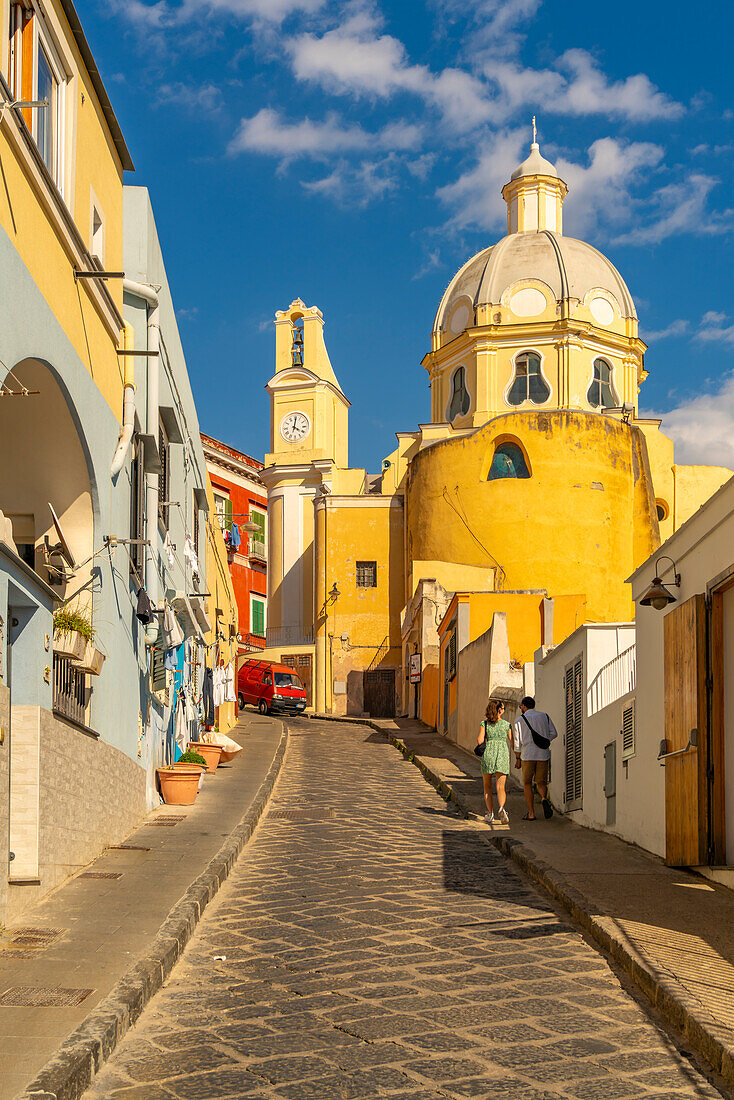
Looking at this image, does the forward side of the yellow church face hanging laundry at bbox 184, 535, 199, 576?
no

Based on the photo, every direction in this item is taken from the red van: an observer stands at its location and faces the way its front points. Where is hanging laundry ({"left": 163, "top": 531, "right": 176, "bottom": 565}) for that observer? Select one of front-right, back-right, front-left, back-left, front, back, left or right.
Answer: front-right

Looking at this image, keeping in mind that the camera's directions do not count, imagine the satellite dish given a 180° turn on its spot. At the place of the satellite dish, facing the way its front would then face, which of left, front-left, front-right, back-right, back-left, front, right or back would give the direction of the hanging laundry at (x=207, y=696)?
right

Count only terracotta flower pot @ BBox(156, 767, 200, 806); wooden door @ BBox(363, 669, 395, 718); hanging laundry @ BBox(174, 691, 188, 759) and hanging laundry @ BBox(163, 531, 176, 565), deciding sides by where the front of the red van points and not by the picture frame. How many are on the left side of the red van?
1

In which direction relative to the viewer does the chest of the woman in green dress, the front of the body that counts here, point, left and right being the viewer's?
facing away from the viewer

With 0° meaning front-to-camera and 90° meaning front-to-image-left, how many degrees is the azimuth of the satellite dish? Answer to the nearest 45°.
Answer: approximately 270°

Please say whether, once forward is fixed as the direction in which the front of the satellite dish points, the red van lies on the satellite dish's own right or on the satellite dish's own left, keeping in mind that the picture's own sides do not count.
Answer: on the satellite dish's own left

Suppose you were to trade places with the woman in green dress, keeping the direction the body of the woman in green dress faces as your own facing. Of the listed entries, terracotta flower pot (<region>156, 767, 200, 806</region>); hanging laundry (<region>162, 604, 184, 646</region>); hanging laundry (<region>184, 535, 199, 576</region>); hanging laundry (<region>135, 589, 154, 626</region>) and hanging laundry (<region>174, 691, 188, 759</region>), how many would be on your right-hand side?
0

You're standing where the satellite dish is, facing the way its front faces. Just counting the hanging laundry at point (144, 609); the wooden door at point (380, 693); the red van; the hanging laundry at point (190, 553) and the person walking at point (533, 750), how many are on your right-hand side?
0

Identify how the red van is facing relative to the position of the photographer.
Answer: facing the viewer and to the right of the viewer

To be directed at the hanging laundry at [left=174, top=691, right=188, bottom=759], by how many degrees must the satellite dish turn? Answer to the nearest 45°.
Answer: approximately 90° to its left

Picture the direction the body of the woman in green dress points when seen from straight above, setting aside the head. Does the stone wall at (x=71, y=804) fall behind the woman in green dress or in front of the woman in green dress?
behind
